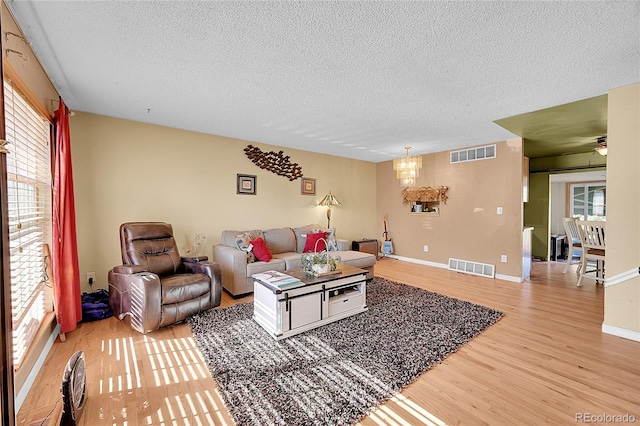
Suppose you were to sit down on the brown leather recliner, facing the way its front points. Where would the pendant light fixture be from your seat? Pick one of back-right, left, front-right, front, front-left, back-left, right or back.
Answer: front-left

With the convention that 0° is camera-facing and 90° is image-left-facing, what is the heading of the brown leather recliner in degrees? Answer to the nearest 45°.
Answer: approximately 315°

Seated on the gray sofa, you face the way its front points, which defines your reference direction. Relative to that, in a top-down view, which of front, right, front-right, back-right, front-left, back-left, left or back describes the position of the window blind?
right

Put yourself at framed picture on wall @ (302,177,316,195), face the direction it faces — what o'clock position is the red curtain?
The red curtain is roughly at 3 o'clock from the framed picture on wall.

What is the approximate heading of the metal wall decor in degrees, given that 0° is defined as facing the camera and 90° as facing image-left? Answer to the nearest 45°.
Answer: approximately 315°

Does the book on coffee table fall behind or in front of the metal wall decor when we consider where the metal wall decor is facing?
in front

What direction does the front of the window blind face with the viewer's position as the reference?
facing to the right of the viewer

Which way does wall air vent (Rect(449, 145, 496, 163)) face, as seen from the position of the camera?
facing the viewer and to the left of the viewer

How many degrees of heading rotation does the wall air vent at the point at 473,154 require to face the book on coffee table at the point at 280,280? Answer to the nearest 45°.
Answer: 0° — it already faces it

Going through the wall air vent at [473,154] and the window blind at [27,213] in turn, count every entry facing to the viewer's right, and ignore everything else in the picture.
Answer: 1

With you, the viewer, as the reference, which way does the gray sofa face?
facing the viewer and to the right of the viewer

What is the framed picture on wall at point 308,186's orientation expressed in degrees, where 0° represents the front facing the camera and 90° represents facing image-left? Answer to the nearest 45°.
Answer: approximately 315°

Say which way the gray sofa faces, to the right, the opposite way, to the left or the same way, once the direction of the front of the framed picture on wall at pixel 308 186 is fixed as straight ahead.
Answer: the same way
